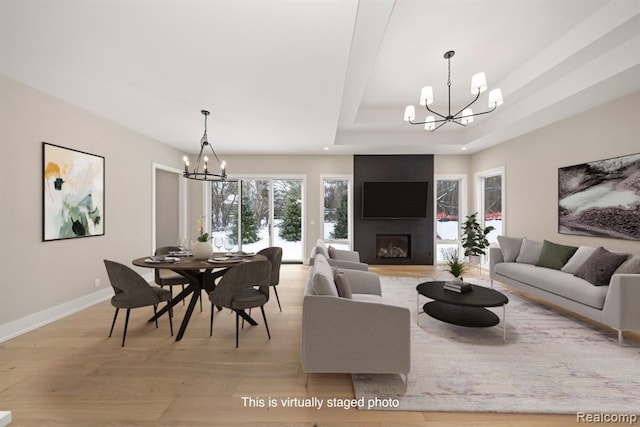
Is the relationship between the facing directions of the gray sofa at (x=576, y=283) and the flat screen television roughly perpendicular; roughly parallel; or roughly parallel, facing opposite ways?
roughly perpendicular

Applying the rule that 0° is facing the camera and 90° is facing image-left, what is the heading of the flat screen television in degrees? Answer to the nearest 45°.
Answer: approximately 0°

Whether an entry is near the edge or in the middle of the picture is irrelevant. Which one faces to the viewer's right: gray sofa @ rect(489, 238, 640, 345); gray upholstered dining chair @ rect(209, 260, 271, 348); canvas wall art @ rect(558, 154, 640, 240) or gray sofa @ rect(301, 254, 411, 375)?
gray sofa @ rect(301, 254, 411, 375)

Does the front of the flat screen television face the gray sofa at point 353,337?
yes

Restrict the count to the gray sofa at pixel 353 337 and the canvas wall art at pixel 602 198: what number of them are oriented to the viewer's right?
1

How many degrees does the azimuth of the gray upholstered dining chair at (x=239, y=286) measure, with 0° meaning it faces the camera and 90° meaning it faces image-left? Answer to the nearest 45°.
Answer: approximately 135°

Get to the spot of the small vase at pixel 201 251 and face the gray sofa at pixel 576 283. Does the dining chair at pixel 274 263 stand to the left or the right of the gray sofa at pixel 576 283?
left
